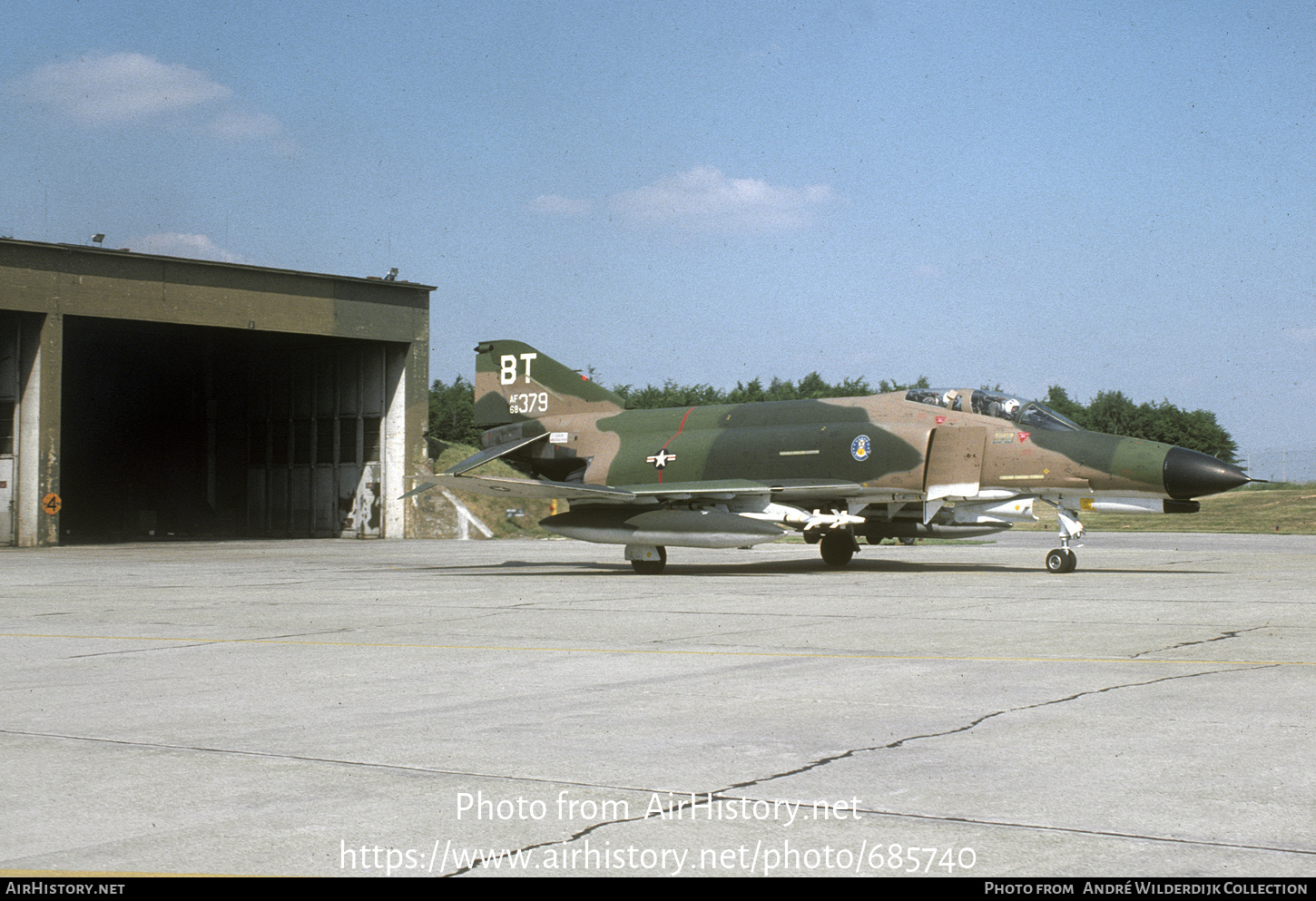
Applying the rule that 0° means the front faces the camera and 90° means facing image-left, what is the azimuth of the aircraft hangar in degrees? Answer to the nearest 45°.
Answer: approximately 315°

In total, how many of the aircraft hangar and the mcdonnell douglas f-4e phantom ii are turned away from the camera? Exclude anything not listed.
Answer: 0

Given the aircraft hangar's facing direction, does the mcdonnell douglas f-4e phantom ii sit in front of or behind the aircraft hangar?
in front

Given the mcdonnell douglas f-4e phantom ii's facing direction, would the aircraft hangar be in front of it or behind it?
behind
